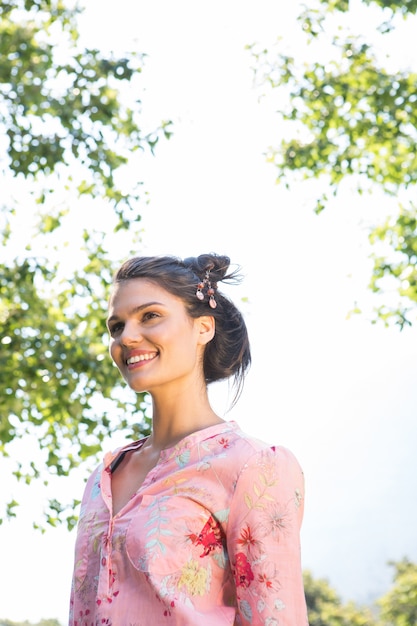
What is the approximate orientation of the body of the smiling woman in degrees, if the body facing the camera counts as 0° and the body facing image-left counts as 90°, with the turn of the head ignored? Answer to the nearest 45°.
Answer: approximately 45°
